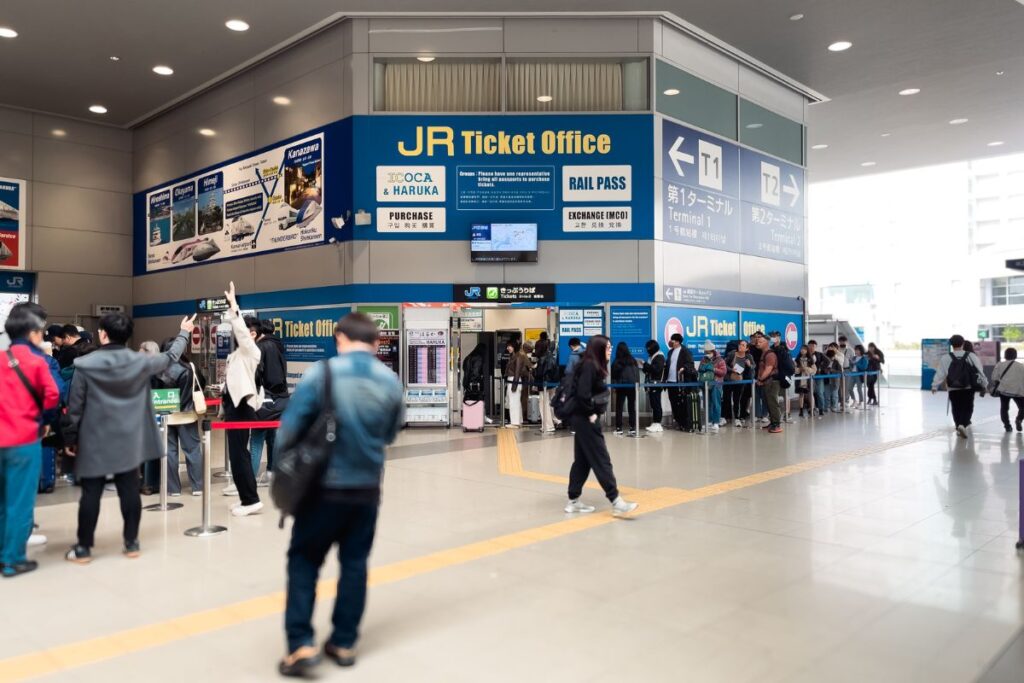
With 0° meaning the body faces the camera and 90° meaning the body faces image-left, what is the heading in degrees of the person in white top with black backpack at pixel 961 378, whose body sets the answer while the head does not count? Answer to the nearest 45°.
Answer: approximately 180°

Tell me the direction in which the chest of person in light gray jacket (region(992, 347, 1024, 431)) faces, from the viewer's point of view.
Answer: away from the camera

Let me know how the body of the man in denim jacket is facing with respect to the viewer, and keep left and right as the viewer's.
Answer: facing away from the viewer

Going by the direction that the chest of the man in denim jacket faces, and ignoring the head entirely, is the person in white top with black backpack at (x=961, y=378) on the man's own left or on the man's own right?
on the man's own right

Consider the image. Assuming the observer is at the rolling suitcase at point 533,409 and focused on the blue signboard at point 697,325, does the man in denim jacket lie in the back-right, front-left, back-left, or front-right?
back-right

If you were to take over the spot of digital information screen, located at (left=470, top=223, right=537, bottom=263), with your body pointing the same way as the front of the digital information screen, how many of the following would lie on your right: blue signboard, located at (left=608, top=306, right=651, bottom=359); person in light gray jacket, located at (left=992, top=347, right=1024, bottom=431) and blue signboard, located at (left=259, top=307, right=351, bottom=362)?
1

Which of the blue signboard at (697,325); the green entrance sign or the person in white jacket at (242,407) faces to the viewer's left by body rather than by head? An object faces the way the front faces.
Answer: the person in white jacket

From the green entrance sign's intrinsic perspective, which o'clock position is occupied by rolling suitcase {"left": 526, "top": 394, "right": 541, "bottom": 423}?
The rolling suitcase is roughly at 8 o'clock from the green entrance sign.

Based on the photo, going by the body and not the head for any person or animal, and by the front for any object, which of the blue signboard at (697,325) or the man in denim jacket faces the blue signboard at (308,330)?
the man in denim jacket

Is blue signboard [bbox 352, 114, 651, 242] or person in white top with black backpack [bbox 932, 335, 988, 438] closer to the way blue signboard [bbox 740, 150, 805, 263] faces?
the person in white top with black backpack

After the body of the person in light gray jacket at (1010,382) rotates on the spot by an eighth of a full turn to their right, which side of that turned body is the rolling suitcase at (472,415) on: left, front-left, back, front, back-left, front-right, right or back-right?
back

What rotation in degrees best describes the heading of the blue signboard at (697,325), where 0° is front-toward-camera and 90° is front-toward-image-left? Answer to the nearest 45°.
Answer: approximately 315°

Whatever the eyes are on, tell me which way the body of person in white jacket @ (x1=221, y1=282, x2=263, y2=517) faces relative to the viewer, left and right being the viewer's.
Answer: facing to the left of the viewer

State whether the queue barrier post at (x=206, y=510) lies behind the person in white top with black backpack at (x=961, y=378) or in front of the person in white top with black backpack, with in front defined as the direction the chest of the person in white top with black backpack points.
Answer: behind
